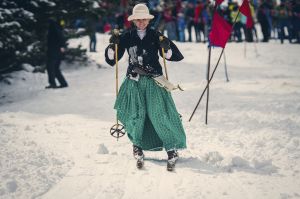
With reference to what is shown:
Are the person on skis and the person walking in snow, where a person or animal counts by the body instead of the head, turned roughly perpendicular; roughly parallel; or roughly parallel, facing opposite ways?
roughly perpendicular

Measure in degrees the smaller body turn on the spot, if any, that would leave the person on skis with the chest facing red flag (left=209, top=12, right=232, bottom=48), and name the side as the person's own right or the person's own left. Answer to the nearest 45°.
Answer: approximately 135° to the person's own left

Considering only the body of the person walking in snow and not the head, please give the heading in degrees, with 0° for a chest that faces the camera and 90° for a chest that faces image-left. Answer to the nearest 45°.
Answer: approximately 90°

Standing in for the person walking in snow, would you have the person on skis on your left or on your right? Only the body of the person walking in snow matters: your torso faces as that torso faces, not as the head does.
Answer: on your left

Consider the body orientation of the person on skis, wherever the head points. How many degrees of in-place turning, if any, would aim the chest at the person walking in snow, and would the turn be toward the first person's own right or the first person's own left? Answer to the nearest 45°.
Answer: approximately 180°

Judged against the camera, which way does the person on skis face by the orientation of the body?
toward the camera

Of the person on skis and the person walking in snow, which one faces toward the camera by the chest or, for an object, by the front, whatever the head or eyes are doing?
the person on skis

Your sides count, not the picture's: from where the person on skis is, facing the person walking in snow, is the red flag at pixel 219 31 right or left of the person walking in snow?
right

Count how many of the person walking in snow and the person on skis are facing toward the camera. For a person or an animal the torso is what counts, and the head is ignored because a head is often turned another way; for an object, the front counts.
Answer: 1

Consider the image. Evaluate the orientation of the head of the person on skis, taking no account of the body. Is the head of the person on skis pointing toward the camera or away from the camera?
toward the camera
